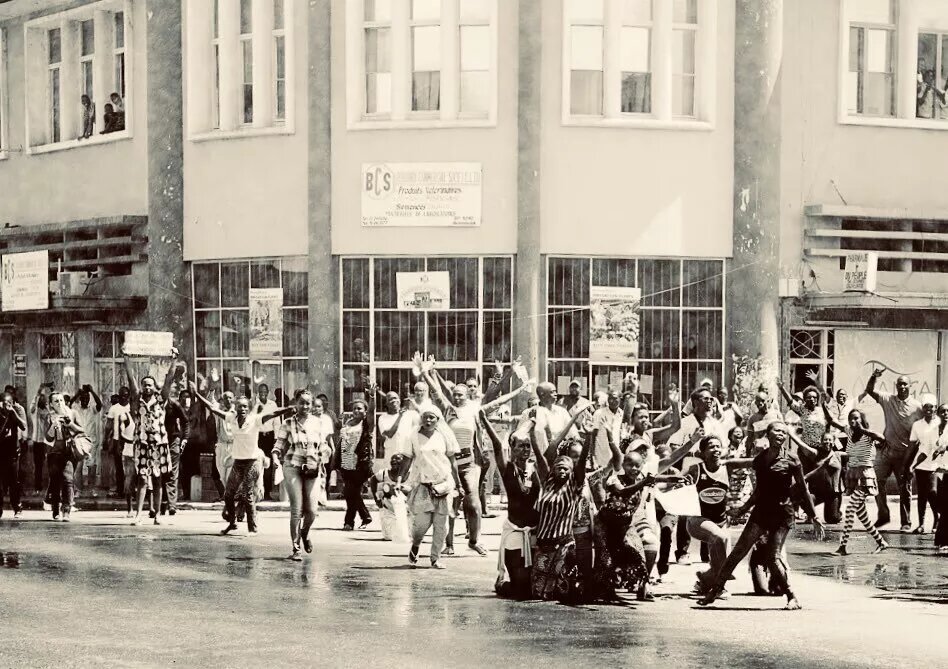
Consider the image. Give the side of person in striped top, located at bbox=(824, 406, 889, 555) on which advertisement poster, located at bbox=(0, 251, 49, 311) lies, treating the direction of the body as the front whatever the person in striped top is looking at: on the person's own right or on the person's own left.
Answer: on the person's own right

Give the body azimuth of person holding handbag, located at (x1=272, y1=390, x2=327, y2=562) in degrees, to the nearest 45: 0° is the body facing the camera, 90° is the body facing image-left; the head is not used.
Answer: approximately 0°

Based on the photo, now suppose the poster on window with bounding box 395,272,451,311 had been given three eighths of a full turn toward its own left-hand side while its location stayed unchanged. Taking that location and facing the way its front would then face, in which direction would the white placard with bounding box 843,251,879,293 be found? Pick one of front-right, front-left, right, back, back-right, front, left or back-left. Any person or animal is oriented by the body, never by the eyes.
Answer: front-right

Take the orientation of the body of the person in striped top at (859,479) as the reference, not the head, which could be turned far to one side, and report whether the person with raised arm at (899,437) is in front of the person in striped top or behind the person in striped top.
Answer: behind

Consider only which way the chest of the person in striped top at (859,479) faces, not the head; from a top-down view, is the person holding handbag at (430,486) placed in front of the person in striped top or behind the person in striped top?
in front

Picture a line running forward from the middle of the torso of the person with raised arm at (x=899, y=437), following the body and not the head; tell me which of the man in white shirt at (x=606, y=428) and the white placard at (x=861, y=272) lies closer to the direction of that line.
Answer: the man in white shirt

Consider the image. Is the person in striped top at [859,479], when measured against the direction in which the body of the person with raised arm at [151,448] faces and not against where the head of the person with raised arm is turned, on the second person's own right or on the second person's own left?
on the second person's own left
